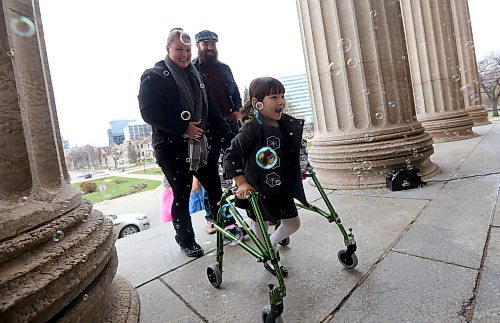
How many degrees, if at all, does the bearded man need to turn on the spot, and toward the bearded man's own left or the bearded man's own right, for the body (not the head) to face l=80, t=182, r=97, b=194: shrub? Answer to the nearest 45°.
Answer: approximately 135° to the bearded man's own right

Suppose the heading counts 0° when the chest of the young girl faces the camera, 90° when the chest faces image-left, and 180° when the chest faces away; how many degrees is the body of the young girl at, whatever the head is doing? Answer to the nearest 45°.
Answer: approximately 315°

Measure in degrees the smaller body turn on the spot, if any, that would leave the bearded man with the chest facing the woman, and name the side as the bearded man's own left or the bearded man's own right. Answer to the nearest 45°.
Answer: approximately 45° to the bearded man's own right

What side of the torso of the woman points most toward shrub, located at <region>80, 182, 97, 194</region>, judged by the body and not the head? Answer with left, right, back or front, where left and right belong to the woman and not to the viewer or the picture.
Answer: back

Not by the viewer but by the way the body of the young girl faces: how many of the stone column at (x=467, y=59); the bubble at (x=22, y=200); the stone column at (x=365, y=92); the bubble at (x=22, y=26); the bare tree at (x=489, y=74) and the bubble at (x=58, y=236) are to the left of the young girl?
3

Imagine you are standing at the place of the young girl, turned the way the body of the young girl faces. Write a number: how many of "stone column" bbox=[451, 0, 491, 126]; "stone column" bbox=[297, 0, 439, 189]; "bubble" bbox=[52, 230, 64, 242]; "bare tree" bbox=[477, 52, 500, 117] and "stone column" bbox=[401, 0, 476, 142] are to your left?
4

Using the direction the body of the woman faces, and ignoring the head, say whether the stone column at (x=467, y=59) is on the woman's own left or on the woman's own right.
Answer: on the woman's own left

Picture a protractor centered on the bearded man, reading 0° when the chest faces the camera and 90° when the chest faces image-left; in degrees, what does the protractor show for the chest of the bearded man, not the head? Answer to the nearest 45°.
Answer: approximately 0°

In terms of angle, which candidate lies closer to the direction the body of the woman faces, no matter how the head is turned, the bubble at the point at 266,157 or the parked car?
the bubble

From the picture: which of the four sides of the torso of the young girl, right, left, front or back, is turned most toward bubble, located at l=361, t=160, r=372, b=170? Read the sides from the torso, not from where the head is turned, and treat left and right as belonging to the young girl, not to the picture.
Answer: left

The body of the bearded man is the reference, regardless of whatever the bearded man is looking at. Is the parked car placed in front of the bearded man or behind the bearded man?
behind

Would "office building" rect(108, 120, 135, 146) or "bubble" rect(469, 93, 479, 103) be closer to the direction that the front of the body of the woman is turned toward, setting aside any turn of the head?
the bubble

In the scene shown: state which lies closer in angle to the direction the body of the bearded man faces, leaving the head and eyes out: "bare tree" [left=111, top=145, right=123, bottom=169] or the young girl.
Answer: the young girl

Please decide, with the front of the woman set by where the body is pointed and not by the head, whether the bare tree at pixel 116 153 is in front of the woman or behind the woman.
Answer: behind

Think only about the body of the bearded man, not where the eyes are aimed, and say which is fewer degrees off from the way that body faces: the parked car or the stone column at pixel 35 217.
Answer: the stone column
